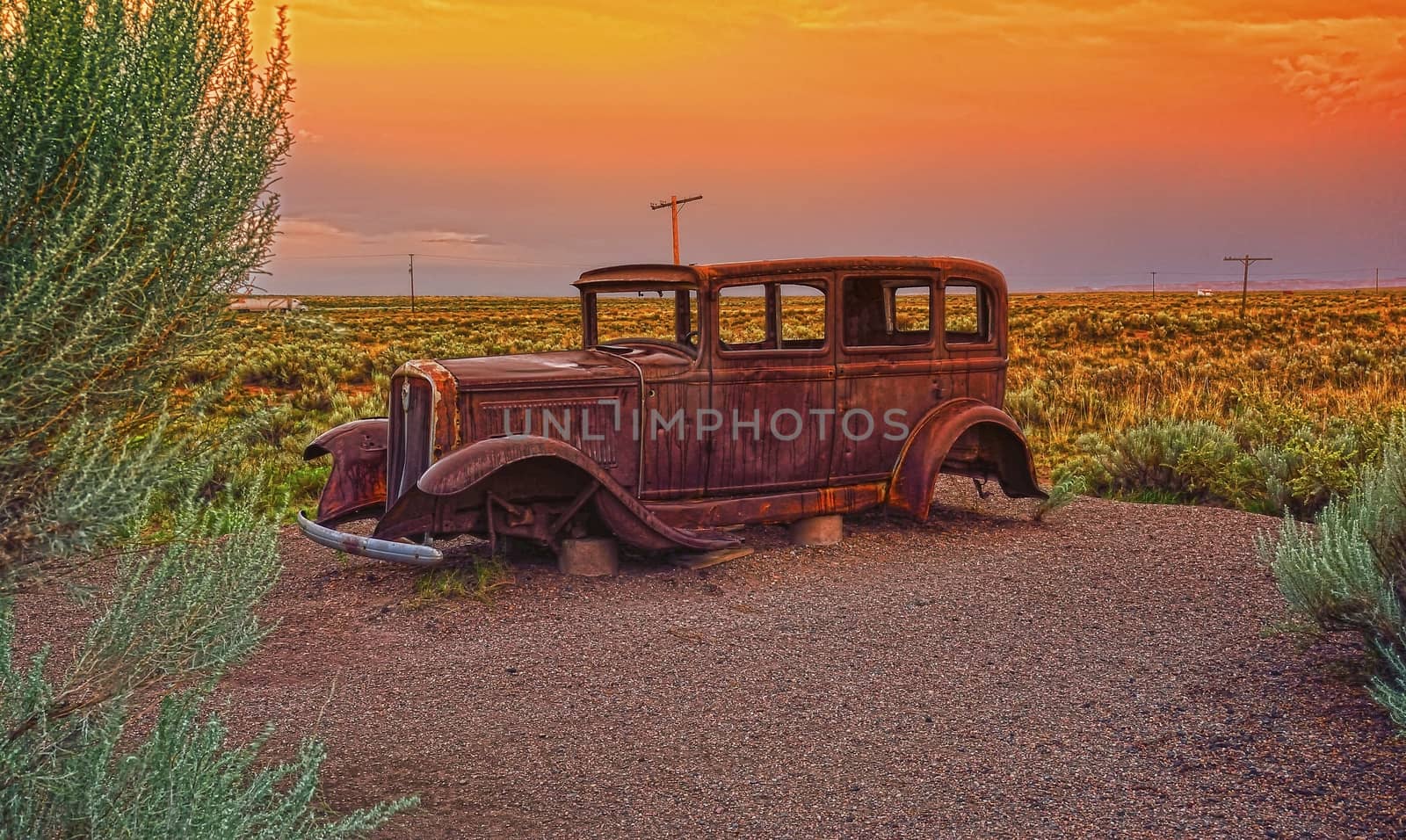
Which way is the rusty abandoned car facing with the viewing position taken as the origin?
facing the viewer and to the left of the viewer

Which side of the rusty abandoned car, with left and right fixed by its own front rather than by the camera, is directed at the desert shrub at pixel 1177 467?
back

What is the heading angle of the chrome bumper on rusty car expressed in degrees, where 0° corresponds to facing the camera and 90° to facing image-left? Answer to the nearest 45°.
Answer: approximately 45°

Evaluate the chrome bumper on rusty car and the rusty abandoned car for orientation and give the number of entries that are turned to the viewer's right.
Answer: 0

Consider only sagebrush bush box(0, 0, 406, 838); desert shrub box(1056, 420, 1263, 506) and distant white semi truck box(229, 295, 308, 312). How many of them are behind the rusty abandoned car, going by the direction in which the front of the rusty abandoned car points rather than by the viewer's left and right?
1

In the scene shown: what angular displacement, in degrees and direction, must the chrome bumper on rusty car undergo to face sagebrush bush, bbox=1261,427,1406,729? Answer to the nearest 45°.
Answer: approximately 90° to its left

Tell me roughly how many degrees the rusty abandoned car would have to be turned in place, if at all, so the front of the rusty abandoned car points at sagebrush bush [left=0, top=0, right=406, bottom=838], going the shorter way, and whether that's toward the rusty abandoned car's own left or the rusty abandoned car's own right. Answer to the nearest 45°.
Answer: approximately 45° to the rusty abandoned car's own left
